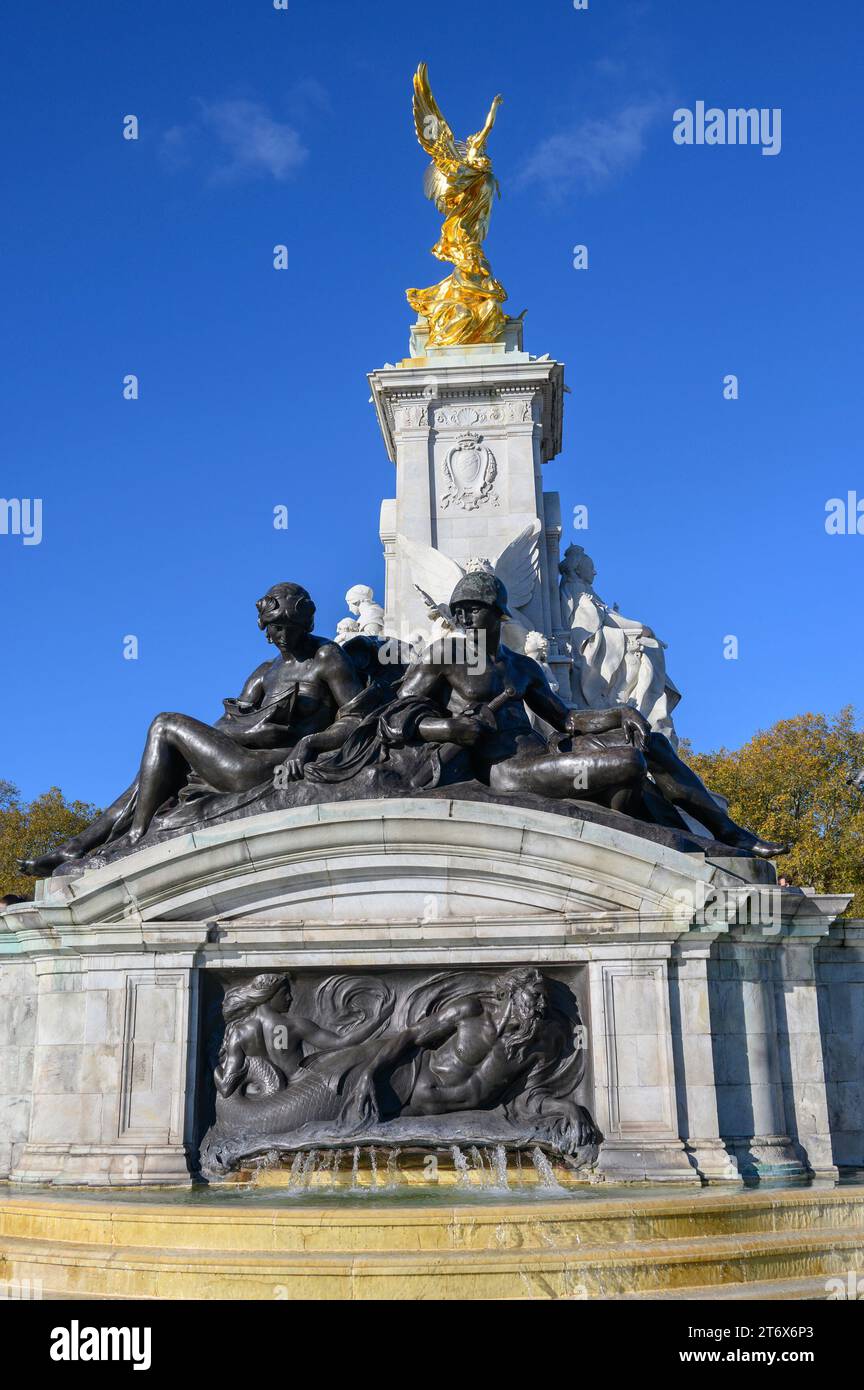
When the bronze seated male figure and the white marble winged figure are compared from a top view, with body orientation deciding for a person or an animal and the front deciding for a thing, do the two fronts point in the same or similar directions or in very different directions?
same or similar directions

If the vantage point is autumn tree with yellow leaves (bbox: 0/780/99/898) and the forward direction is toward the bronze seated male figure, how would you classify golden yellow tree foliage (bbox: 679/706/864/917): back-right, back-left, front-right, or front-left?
front-left

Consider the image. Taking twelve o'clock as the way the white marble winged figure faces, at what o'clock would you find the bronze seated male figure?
The bronze seated male figure is roughly at 12 o'clock from the white marble winged figure.

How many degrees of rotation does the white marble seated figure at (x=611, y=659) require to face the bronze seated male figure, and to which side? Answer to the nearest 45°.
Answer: approximately 90° to its right

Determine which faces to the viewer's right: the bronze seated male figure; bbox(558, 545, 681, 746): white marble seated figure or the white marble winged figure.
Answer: the white marble seated figure

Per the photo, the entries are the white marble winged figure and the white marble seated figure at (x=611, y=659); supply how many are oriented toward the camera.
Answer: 1

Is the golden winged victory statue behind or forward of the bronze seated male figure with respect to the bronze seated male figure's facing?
behind

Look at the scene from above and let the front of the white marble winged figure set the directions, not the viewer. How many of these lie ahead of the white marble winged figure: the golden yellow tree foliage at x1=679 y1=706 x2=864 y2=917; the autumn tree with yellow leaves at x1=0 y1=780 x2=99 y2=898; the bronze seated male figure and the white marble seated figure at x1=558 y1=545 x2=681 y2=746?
1

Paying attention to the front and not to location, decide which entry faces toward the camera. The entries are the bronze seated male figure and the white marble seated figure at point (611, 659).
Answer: the bronze seated male figure

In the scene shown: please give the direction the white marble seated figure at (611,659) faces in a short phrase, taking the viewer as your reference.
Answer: facing to the right of the viewer

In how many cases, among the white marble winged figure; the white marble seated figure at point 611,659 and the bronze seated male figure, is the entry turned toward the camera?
2

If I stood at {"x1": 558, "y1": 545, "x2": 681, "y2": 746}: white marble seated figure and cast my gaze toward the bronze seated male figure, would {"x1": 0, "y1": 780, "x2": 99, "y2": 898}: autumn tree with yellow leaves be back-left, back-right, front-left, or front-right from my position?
back-right

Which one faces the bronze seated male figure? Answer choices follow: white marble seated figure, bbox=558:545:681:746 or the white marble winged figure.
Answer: the white marble winged figure

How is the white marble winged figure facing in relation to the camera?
toward the camera

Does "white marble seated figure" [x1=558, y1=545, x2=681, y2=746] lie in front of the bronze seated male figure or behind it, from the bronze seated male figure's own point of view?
behind
